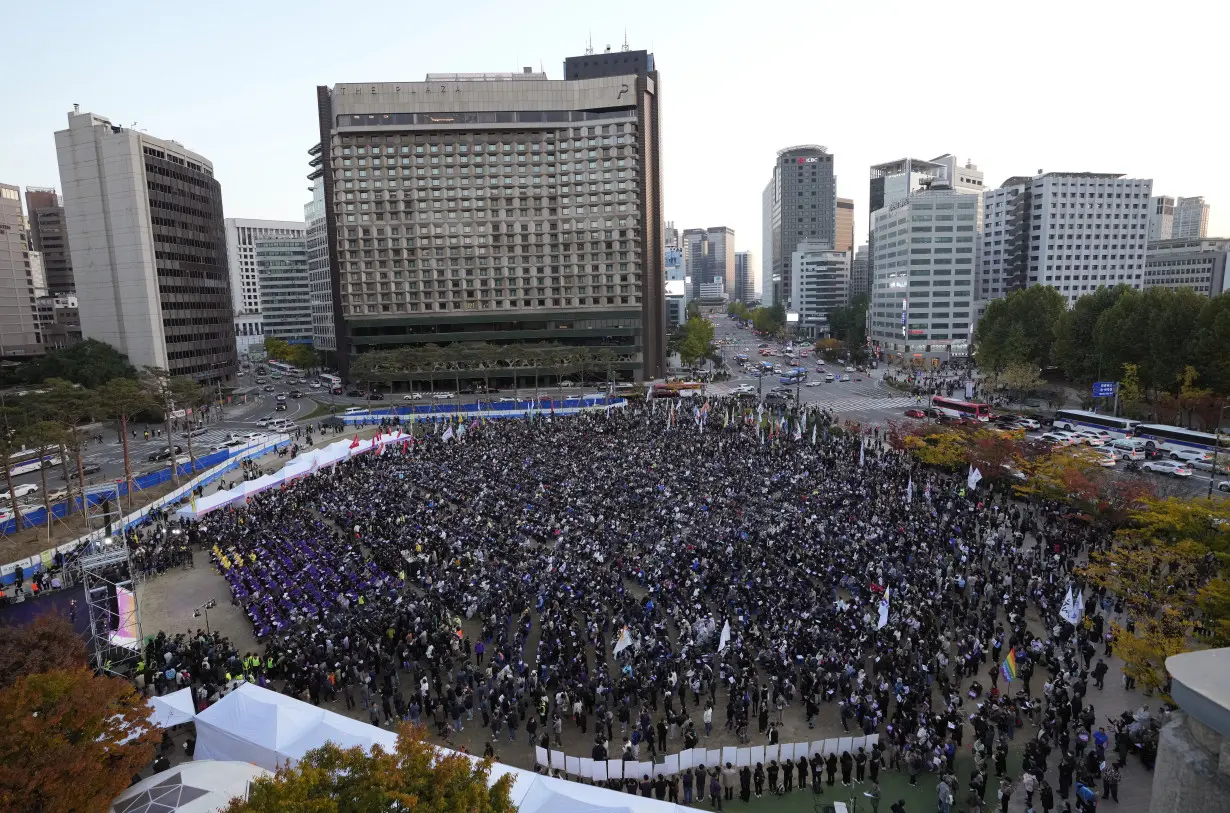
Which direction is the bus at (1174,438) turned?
to the viewer's left

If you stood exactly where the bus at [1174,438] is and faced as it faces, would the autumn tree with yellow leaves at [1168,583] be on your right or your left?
on your left

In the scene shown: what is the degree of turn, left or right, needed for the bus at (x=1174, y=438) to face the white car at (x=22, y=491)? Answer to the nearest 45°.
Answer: approximately 45° to its left

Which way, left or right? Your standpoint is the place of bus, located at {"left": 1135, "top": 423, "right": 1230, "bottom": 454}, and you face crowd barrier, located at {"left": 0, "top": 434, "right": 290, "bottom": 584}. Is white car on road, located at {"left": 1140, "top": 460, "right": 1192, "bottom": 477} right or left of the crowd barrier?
left

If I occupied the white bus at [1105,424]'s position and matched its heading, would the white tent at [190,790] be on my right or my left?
on my left

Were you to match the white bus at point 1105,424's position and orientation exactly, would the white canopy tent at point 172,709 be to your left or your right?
on your left

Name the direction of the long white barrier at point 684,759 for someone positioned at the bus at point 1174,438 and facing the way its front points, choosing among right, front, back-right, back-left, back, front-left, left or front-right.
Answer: left

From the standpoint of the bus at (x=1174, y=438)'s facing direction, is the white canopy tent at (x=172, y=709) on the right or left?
on its left

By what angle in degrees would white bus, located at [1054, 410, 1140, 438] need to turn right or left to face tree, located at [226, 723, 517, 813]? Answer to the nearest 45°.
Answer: approximately 90° to its left

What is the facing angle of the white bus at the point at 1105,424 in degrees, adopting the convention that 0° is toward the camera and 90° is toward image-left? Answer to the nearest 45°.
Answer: approximately 90°

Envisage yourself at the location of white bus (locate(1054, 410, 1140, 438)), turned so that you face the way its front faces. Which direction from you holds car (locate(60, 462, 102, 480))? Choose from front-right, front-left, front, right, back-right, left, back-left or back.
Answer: front-left

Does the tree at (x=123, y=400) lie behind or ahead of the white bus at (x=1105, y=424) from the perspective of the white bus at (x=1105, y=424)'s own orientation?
ahead
